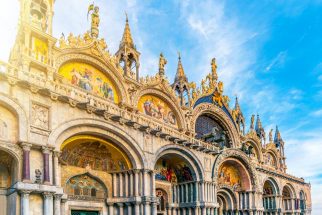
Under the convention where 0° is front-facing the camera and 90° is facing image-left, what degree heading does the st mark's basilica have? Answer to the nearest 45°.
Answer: approximately 315°
